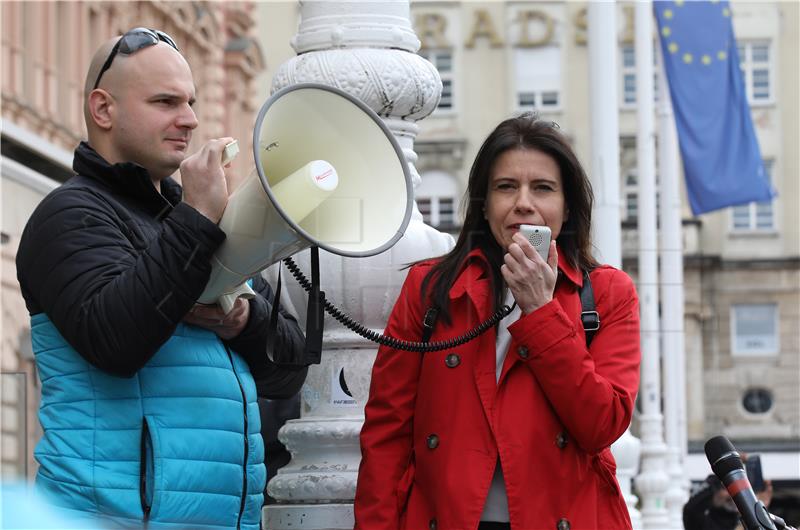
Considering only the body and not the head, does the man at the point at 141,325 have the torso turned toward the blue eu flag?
no

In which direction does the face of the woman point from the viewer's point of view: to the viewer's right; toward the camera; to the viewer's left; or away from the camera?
toward the camera

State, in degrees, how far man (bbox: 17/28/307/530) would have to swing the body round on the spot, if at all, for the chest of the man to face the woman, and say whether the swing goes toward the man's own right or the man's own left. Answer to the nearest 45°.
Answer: approximately 45° to the man's own left

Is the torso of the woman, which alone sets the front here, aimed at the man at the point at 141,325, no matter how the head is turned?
no

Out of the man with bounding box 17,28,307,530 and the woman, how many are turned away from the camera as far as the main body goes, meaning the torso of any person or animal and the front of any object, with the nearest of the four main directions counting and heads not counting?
0

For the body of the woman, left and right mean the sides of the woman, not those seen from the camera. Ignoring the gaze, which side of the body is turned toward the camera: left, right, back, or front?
front

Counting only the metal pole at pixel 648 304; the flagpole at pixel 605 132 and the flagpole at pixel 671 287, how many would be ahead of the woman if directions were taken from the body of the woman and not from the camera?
0

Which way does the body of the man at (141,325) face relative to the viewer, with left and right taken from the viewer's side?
facing the viewer and to the right of the viewer

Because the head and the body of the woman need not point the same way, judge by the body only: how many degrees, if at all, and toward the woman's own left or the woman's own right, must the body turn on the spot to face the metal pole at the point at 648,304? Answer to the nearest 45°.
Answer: approximately 180°

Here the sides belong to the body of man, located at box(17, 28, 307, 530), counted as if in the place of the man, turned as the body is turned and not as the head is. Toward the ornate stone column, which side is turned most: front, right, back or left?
left

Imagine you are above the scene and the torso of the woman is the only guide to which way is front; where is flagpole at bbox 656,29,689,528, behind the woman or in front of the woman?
behind

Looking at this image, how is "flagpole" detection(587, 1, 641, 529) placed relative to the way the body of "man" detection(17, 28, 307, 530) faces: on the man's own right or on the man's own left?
on the man's own left

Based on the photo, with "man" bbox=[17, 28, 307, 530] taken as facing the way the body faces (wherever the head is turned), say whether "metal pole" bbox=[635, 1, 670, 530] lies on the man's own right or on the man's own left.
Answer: on the man's own left

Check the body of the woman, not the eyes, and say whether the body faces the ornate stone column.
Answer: no

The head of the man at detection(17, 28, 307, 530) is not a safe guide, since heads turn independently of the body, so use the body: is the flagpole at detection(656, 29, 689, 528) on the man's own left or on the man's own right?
on the man's own left
